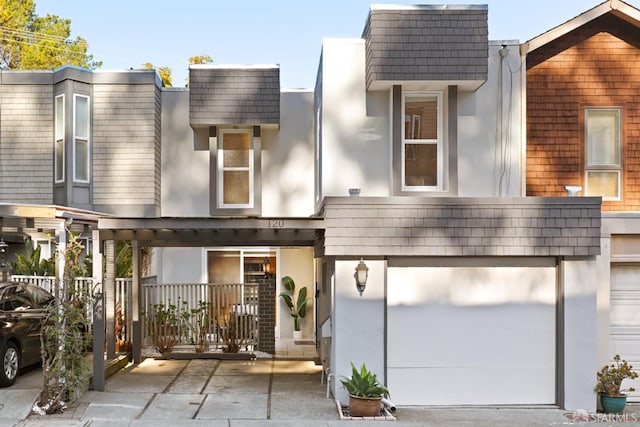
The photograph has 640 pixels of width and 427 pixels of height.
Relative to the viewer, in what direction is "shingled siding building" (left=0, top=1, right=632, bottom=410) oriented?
toward the camera

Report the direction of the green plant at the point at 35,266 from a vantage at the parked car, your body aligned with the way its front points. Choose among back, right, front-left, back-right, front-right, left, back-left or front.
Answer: back-right

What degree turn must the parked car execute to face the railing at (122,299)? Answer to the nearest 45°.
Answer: approximately 180°

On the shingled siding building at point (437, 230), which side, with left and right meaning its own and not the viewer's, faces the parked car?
right

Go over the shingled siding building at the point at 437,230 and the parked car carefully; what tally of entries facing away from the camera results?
0

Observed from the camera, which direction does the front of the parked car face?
facing the viewer and to the left of the viewer

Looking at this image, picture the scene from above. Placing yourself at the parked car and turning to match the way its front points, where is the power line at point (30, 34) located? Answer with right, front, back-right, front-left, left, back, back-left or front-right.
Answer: back-right
